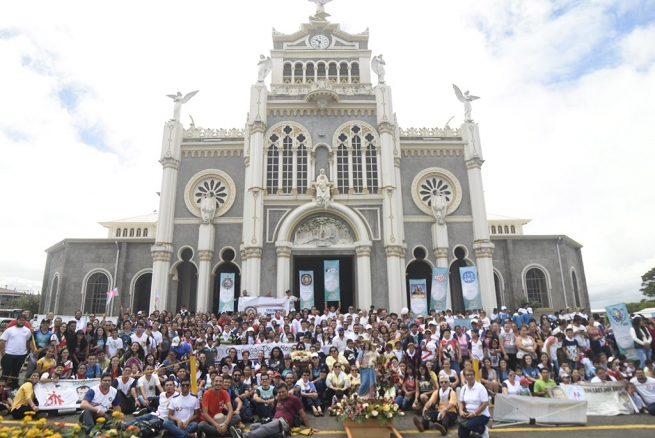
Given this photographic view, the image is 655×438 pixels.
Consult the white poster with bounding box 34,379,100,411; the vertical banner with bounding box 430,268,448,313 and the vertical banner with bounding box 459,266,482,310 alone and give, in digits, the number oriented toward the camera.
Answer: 3

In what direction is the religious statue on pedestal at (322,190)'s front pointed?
toward the camera

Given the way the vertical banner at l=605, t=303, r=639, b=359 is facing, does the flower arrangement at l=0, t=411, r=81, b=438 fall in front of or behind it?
in front

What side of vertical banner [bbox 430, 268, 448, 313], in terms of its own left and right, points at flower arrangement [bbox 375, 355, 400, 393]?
front

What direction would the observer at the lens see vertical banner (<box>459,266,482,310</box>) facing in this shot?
facing the viewer

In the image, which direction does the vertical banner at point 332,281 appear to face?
toward the camera

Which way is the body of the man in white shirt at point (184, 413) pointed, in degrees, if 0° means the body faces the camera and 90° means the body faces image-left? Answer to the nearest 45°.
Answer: approximately 0°

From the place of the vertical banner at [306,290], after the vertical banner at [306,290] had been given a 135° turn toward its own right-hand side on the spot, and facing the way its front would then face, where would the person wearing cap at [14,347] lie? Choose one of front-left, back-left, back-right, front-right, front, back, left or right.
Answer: left
